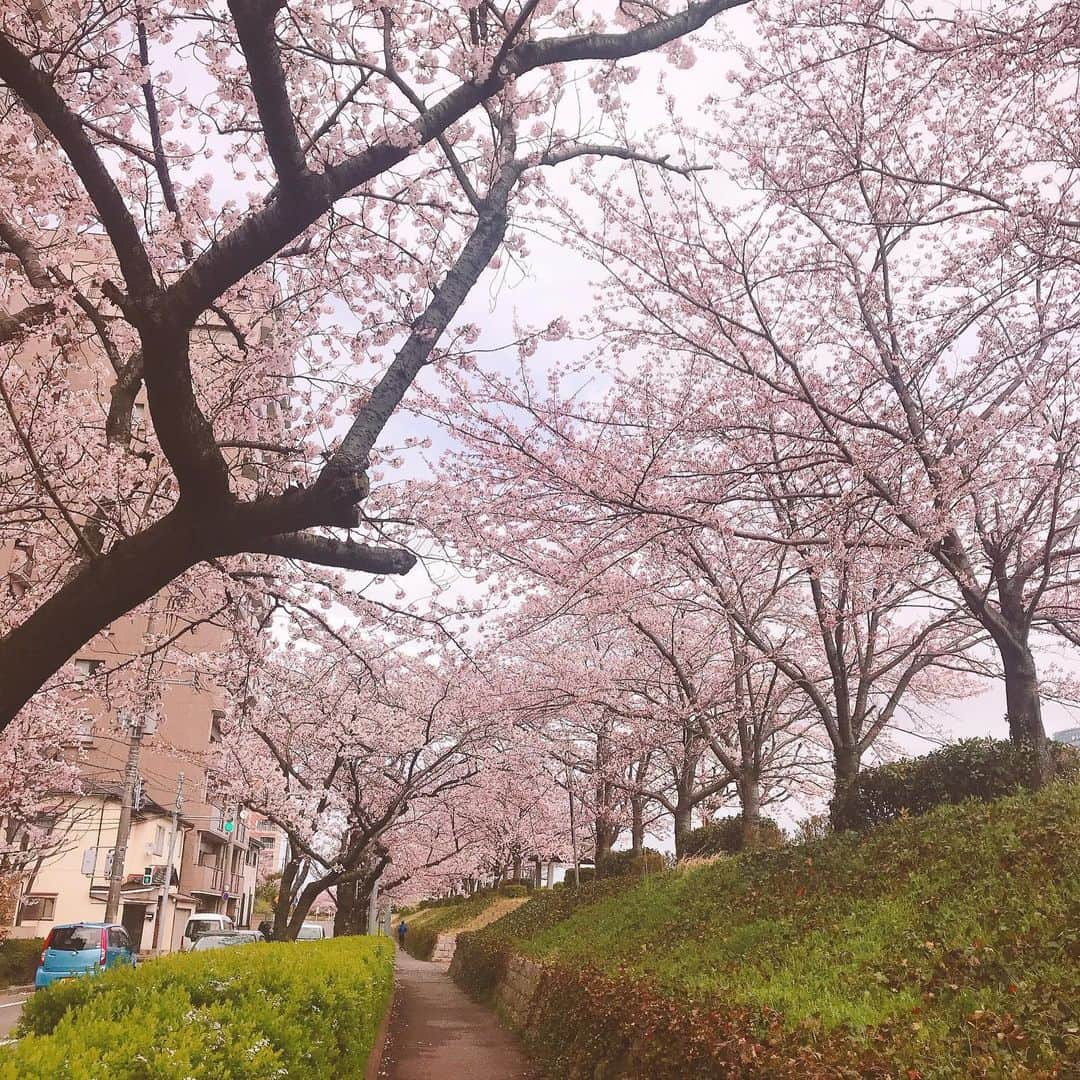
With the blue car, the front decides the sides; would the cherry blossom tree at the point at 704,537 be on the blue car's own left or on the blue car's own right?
on the blue car's own right

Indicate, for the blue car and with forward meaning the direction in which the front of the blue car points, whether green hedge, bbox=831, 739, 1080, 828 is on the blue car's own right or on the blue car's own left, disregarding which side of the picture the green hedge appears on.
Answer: on the blue car's own right

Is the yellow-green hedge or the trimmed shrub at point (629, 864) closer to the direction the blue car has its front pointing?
the trimmed shrub

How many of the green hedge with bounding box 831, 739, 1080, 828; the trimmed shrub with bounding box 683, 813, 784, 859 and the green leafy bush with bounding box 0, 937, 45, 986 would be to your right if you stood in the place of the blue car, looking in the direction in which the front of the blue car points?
2

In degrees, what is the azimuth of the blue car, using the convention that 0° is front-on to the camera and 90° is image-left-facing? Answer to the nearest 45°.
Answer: approximately 225°

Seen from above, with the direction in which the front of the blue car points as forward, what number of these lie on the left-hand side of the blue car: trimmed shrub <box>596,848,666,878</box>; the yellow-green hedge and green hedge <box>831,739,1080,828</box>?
0

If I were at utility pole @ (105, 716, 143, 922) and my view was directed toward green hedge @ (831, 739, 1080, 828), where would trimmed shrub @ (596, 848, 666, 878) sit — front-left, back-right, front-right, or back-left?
front-left

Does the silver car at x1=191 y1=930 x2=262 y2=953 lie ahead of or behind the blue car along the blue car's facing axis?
ahead

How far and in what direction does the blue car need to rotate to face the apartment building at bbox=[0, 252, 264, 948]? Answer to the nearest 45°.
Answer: approximately 45° to its left

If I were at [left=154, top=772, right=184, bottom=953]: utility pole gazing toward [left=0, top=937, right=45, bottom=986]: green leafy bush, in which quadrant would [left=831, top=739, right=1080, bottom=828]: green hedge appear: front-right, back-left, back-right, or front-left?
front-left

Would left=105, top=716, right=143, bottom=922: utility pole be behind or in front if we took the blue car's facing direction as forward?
in front

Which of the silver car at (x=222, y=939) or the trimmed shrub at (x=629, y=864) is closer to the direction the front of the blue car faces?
the silver car

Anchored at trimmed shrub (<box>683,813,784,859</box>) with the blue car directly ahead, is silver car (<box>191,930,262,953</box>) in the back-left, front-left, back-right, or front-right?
front-right

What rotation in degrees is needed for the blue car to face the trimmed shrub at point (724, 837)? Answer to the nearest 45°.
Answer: approximately 90° to its right
